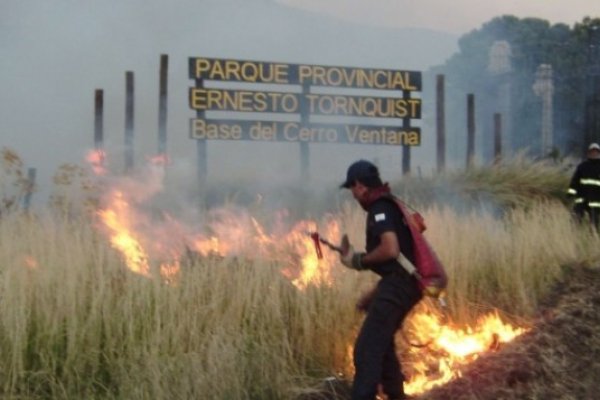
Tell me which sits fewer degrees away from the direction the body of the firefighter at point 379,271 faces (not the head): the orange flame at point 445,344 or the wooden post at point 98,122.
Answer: the wooden post

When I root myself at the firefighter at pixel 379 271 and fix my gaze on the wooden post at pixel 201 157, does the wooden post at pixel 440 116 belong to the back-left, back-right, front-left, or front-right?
front-right

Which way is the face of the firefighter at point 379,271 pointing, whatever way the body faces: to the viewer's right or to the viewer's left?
to the viewer's left

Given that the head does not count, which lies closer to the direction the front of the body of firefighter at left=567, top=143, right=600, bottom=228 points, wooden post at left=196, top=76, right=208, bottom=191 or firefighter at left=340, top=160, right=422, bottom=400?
the firefighter

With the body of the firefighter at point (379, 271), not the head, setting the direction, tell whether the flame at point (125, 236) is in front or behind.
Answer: in front

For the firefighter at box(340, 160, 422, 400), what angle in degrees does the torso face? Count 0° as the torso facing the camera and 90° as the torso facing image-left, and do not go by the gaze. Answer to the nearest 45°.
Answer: approximately 90°

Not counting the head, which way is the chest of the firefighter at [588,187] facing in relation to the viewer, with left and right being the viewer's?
facing the viewer

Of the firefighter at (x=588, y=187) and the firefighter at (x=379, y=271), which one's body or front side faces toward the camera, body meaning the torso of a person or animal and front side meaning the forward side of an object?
the firefighter at (x=588, y=187)

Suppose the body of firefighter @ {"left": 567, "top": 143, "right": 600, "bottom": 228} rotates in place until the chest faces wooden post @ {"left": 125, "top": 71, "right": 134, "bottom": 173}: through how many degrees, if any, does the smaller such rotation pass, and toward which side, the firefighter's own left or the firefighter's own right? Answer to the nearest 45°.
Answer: approximately 90° to the firefighter's own right

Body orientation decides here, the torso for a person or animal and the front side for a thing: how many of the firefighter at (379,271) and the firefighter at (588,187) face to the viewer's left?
1

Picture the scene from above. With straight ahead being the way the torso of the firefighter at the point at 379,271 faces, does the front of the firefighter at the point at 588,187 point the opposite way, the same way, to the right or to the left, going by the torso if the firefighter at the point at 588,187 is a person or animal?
to the left

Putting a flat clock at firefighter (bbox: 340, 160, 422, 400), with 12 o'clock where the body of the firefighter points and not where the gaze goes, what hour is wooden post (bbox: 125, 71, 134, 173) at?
The wooden post is roughly at 2 o'clock from the firefighter.
